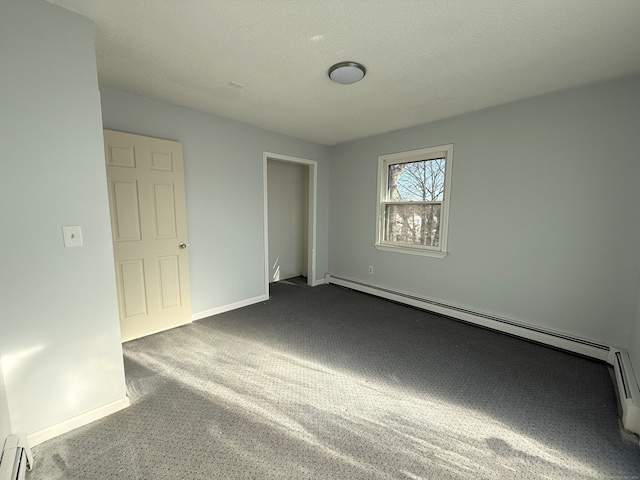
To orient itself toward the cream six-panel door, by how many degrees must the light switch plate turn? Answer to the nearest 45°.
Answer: approximately 135° to its left

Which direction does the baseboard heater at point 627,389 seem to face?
to the viewer's left

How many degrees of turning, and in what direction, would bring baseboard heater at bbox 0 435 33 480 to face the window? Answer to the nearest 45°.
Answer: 0° — it already faces it

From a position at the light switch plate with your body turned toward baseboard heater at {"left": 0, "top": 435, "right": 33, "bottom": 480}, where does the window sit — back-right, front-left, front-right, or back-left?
back-left

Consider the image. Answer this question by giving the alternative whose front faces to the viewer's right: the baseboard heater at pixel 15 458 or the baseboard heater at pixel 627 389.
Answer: the baseboard heater at pixel 15 458

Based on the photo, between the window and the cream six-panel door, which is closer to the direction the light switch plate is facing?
the window

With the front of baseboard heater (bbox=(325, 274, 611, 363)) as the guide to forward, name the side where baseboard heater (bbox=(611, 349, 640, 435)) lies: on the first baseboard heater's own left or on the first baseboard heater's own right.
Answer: on the first baseboard heater's own left

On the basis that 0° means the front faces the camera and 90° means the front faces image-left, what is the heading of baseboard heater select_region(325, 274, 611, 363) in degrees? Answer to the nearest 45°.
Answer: approximately 45°

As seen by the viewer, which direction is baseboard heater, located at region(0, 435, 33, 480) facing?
to the viewer's right

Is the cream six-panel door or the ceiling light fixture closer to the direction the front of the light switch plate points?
the ceiling light fixture

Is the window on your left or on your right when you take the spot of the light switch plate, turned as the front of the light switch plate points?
on your left
